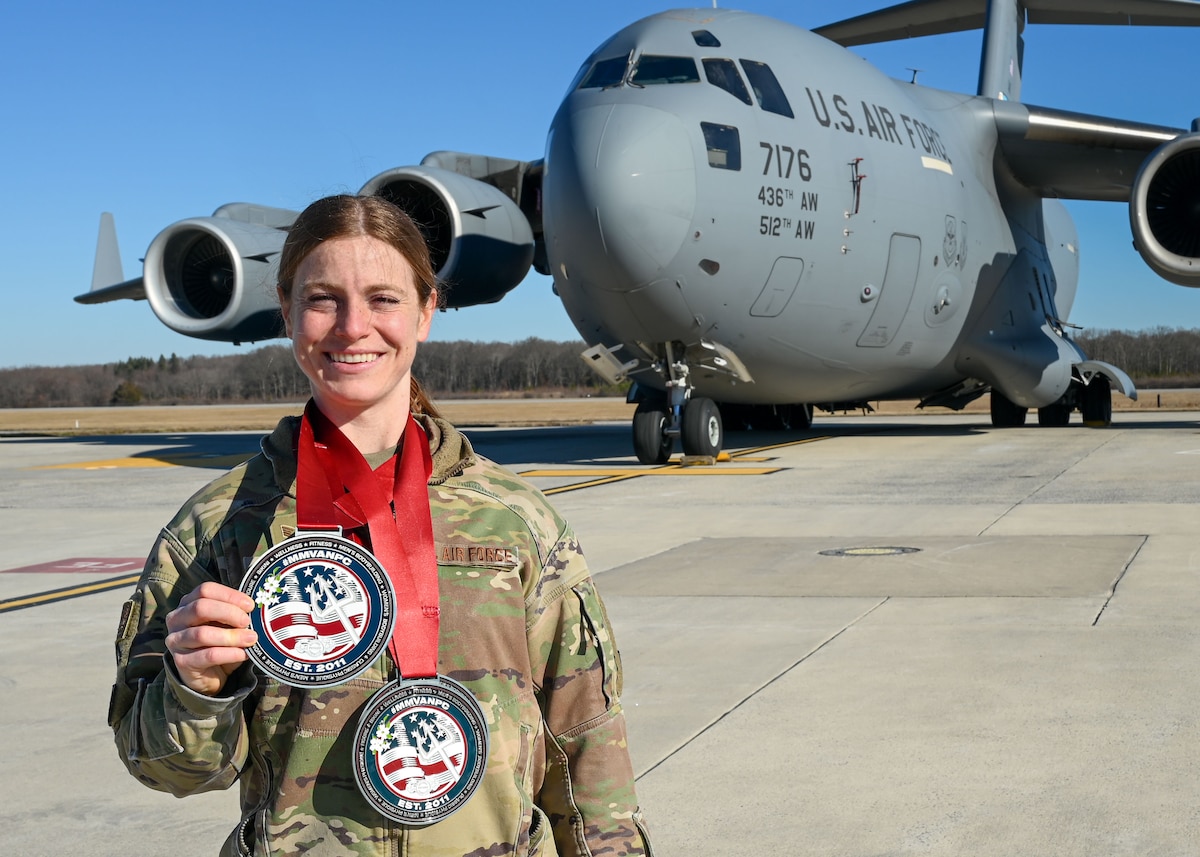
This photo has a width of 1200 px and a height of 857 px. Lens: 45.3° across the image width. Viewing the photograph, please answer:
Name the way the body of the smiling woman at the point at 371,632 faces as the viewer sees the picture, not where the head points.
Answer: toward the camera

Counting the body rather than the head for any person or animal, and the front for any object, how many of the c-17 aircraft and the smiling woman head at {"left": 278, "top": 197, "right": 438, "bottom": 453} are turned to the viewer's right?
0

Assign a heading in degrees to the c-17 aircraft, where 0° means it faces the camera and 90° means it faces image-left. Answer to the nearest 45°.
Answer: approximately 45°

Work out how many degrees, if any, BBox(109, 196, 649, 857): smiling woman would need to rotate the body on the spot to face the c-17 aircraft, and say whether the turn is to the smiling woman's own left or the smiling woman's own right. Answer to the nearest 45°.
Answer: approximately 180°

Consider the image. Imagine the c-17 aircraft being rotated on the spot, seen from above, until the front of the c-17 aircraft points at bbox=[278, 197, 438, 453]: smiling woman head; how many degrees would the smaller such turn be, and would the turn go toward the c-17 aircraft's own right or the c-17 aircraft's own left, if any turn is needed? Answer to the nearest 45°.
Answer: approximately 45° to the c-17 aircraft's own left

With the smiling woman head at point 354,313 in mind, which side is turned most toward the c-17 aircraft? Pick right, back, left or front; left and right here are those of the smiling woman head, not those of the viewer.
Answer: back

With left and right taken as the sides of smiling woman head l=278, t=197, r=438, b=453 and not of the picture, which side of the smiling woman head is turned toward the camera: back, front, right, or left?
front

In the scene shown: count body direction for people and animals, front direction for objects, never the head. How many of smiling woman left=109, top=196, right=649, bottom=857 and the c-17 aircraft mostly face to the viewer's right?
0

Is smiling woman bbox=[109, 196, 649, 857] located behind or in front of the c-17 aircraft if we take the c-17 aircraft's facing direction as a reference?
in front

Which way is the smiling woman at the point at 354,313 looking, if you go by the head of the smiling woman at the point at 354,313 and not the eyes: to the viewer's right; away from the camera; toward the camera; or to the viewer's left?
toward the camera

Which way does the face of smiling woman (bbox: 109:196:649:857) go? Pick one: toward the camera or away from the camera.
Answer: toward the camera
